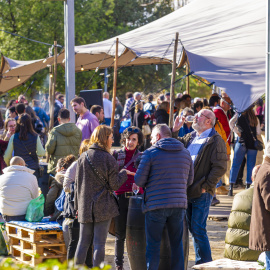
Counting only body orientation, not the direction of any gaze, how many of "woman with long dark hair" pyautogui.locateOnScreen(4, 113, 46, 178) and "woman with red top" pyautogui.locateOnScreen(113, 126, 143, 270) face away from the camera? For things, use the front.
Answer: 1

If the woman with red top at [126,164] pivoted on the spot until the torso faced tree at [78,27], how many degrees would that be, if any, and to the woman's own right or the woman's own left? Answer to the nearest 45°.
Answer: approximately 180°

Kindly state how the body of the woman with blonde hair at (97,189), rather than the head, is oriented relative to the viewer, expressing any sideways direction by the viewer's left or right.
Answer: facing away from the viewer and to the right of the viewer

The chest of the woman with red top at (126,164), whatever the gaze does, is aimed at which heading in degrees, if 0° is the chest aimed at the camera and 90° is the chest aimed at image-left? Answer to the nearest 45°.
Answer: approximately 0°

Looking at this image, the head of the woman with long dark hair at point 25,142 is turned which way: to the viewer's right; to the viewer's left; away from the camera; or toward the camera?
away from the camera

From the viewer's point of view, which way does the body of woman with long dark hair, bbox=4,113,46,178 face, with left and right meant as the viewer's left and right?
facing away from the viewer

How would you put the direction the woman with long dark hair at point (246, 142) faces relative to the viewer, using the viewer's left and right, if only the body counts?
facing away from the viewer and to the left of the viewer

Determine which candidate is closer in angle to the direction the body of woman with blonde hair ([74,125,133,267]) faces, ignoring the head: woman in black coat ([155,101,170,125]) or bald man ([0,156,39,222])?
the woman in black coat

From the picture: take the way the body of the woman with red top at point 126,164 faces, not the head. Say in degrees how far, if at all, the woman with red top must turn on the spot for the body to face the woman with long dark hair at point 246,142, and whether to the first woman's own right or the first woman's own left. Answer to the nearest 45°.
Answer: approximately 135° to the first woman's own left

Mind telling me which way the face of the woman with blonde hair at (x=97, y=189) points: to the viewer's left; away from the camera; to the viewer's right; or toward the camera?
to the viewer's right

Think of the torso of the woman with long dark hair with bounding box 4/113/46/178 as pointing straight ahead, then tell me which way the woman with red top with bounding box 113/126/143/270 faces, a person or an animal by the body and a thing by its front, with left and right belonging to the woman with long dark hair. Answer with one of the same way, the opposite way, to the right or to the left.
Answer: the opposite way

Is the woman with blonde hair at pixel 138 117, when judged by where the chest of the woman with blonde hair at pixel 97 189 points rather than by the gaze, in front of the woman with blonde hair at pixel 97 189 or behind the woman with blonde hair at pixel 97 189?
in front

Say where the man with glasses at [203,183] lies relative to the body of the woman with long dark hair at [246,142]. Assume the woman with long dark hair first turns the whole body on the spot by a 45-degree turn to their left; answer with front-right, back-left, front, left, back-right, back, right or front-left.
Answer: left

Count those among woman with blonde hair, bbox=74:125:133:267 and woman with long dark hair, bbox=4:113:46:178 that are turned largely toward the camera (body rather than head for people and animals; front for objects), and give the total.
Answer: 0
